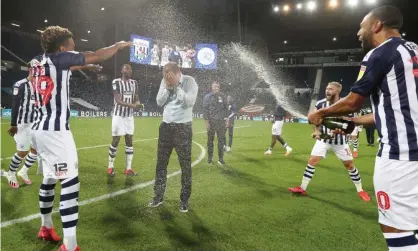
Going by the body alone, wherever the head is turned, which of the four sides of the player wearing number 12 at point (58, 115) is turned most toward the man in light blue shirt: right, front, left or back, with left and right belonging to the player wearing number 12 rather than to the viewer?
front

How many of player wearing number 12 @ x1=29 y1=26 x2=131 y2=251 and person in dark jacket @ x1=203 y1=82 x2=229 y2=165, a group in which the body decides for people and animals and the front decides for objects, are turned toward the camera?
1

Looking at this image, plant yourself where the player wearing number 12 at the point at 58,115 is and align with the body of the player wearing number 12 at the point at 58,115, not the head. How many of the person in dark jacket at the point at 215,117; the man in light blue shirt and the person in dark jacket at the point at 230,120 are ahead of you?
3

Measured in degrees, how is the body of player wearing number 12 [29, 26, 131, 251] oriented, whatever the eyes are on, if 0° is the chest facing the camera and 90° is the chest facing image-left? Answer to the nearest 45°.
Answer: approximately 225°

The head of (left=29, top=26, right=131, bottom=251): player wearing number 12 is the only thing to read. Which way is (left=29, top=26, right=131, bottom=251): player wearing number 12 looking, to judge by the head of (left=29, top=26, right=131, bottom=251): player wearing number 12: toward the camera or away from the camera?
away from the camera

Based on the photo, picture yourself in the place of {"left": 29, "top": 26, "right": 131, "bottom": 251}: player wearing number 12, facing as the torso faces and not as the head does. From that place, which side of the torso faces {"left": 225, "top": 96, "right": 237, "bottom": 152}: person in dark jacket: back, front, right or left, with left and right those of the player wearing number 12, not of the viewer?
front

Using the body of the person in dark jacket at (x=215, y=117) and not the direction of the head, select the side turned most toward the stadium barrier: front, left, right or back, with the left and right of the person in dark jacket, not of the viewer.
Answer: back

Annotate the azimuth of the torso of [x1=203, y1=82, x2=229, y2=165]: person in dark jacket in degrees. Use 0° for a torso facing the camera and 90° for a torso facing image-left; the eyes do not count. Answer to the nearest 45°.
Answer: approximately 0°
